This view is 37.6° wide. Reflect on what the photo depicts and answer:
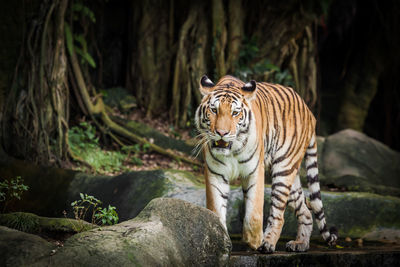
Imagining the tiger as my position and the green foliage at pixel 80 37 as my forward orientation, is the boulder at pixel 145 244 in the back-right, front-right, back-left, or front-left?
back-left

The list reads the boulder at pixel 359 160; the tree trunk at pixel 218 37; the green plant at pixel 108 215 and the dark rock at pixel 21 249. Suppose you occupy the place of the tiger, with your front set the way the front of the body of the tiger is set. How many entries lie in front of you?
2

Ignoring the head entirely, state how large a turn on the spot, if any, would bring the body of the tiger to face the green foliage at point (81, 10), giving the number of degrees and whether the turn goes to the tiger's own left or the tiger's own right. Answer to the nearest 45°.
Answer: approximately 90° to the tiger's own right

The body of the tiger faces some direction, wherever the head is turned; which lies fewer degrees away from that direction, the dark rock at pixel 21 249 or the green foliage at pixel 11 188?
the dark rock

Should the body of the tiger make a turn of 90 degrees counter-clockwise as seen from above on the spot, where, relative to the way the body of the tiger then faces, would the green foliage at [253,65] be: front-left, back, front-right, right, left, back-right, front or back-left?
back-left

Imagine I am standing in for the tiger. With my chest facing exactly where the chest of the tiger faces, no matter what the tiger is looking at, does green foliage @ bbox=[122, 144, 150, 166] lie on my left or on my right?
on my right

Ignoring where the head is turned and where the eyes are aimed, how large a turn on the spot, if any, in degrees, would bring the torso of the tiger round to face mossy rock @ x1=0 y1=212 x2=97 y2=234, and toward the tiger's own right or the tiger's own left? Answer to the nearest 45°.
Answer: approximately 45° to the tiger's own right

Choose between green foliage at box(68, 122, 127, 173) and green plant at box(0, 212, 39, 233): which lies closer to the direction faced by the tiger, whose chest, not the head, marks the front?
the green plant

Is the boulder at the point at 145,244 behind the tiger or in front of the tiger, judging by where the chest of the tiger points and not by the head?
in front

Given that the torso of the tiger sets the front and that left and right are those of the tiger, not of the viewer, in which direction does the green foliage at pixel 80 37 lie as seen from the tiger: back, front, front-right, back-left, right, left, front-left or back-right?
right

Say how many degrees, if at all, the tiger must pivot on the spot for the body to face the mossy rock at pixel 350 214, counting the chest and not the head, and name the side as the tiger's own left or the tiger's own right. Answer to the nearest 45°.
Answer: approximately 180°

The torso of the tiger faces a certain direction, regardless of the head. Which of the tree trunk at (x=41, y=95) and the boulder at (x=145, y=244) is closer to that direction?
the boulder

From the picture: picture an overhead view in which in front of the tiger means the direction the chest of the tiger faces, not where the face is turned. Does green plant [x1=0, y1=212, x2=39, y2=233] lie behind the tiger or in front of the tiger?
in front

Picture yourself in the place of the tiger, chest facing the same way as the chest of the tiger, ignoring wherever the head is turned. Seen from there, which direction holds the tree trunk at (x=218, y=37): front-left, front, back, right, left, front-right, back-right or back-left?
back-right

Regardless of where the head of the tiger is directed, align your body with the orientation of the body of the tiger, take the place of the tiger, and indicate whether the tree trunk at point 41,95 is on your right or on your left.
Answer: on your right

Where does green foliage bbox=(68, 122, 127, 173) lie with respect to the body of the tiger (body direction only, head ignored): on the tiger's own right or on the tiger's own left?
on the tiger's own right

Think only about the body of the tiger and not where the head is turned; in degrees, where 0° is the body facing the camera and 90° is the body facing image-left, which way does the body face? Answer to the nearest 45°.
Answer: approximately 45°

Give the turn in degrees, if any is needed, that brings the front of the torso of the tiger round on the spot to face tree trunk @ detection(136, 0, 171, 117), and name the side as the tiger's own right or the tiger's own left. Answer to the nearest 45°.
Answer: approximately 135° to the tiger's own right
